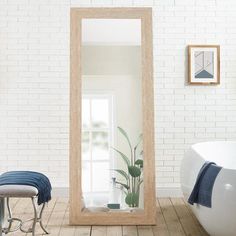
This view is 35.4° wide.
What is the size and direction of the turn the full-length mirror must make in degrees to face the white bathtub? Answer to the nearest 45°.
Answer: approximately 45° to its left

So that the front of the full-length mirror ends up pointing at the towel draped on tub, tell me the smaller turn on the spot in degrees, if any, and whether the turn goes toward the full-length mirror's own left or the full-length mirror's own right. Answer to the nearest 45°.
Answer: approximately 45° to the full-length mirror's own left

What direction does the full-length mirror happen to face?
toward the camera
